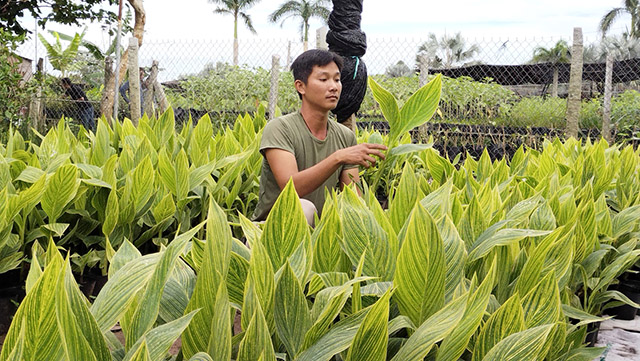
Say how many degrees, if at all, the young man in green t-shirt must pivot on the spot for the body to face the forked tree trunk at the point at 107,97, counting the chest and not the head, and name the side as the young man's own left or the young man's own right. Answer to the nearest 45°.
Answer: approximately 180°

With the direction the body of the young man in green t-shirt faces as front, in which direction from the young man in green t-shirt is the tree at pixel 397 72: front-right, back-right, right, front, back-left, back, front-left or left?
back-left

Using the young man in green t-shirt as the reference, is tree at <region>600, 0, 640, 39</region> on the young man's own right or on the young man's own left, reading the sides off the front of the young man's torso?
on the young man's own left

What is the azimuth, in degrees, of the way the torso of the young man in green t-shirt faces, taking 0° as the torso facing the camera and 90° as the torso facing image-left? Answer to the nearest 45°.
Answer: approximately 315°

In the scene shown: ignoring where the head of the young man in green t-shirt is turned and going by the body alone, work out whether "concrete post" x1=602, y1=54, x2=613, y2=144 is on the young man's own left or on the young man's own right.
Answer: on the young man's own left

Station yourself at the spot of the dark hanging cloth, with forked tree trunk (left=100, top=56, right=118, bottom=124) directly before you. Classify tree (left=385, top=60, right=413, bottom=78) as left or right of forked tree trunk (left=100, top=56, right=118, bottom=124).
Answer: right

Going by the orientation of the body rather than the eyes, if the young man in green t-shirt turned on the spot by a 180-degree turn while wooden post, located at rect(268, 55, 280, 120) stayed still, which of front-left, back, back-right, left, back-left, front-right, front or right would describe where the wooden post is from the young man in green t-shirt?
front-right

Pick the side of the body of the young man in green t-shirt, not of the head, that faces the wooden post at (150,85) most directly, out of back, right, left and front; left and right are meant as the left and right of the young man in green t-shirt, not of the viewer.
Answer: back

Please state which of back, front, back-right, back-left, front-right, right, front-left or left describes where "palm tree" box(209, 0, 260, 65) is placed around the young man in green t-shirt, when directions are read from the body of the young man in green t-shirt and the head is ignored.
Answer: back-left

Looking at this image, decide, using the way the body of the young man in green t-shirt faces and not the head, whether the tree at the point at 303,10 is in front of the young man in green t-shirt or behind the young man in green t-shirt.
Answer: behind
